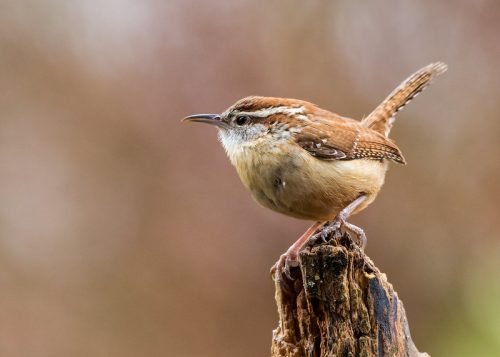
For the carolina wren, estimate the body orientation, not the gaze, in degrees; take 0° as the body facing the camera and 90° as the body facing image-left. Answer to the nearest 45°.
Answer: approximately 90°
